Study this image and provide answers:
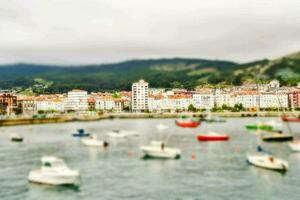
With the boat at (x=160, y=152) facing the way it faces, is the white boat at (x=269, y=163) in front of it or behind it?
behind

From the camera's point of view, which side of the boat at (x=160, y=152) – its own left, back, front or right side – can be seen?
left

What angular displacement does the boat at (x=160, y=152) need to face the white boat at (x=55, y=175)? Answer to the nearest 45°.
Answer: approximately 45° to its left
